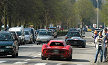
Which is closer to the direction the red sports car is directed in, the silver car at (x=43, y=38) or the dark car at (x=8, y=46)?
the silver car

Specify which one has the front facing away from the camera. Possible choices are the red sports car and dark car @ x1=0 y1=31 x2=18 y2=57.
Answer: the red sports car

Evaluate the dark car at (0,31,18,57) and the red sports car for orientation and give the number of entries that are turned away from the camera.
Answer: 1

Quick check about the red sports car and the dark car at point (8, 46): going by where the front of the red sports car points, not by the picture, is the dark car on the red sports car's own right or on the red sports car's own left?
on the red sports car's own left

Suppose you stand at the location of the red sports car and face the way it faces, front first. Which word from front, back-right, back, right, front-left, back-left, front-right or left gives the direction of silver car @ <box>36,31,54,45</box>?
front

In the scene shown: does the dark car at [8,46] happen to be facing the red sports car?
no

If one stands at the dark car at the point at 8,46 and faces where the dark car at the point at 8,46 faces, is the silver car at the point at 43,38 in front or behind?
behind

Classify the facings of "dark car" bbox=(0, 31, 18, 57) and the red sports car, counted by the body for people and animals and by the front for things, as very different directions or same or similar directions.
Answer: very different directions

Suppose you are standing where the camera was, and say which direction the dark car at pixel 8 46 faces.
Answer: facing the viewer

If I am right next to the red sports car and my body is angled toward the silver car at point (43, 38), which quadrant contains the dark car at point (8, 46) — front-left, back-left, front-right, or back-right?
front-left

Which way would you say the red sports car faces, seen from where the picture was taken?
facing away from the viewer
